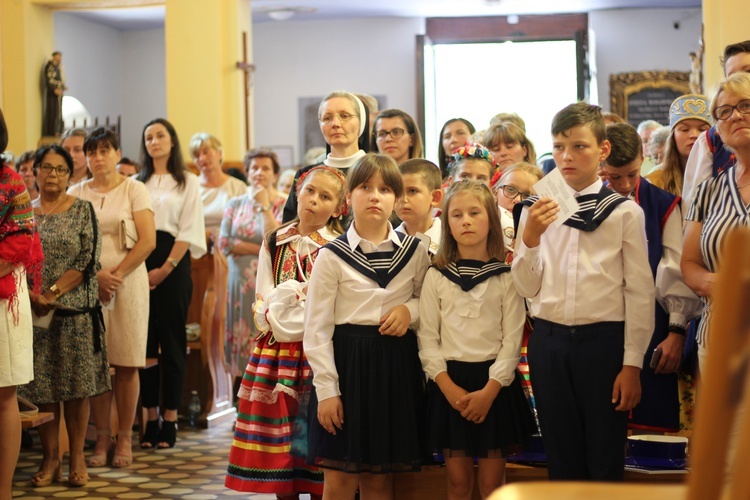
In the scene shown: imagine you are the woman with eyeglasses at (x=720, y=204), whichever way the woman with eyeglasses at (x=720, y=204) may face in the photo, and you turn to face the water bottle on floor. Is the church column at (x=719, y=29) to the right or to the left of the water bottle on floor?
right

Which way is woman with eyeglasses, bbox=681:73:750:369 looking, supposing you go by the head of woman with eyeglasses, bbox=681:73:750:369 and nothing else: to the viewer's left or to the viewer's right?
to the viewer's left

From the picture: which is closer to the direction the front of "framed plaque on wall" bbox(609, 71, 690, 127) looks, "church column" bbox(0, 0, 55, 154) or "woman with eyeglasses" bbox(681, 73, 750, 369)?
the woman with eyeglasses

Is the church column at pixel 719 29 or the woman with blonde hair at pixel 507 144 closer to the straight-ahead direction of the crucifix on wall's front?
the church column

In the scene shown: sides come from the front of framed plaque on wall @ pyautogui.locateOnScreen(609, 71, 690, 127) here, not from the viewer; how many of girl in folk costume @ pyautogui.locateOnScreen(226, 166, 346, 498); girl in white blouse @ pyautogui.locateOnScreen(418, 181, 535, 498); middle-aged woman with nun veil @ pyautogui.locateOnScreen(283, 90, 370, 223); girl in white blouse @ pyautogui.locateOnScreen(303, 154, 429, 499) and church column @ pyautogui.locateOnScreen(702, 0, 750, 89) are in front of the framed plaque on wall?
5

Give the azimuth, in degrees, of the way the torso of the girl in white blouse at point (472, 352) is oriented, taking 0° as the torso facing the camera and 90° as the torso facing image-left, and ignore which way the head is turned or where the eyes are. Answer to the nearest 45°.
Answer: approximately 0°

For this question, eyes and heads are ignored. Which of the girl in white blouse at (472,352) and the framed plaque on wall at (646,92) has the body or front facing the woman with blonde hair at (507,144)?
the framed plaque on wall

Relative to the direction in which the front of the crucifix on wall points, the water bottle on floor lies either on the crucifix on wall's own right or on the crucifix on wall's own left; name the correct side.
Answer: on the crucifix on wall's own right

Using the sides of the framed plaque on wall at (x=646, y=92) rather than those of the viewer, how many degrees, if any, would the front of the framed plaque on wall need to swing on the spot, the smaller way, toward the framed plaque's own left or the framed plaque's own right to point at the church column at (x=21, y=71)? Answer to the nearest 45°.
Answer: approximately 45° to the framed plaque's own right
